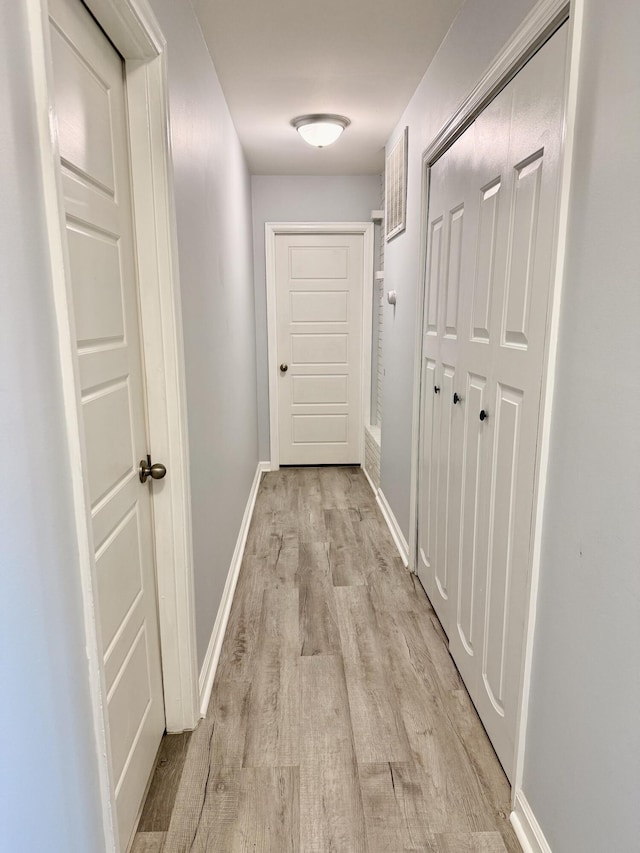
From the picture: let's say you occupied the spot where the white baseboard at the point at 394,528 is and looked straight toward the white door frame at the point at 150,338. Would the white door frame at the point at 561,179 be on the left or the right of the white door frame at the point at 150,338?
left

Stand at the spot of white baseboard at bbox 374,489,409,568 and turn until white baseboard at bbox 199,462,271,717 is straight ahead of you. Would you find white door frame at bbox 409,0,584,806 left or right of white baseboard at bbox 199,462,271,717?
left

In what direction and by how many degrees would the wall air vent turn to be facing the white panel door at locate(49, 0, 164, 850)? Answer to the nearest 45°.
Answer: approximately 90° to its left

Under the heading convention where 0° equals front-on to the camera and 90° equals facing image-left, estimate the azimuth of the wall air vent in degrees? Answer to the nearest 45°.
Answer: approximately 90°

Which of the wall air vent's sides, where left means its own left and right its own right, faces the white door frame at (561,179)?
left

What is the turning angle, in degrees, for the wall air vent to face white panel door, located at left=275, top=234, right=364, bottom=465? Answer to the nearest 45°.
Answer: approximately 45° to its right

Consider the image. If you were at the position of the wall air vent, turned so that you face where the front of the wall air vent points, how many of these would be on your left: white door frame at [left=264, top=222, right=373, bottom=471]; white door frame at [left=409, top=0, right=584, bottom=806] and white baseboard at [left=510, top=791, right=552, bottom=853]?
2

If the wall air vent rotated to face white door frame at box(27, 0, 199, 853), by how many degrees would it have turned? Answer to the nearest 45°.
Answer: approximately 90° to its left
